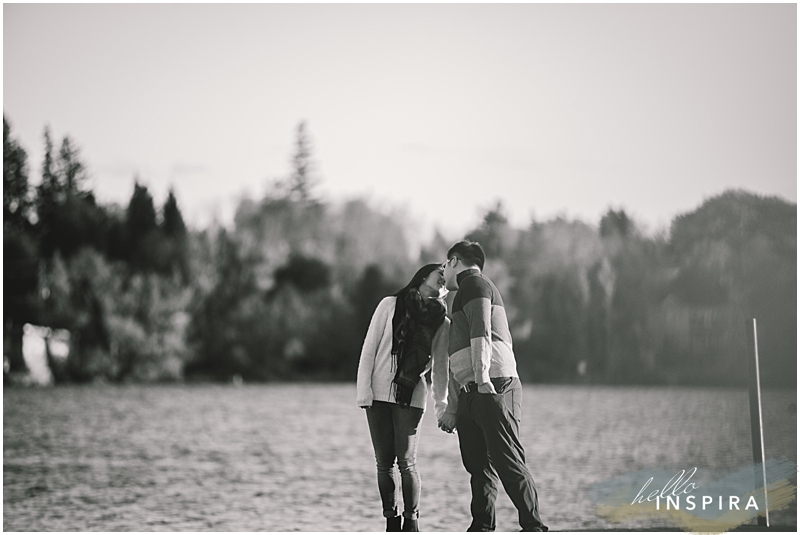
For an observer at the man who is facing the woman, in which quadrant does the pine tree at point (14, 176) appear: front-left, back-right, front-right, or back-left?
front-right

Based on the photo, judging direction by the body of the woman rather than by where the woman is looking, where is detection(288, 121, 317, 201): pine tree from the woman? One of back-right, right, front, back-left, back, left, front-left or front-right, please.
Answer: back-left

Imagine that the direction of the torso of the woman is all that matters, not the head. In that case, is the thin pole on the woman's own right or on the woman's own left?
on the woman's own left

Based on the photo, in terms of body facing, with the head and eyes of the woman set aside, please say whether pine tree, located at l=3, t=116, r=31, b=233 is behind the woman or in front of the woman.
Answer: behind

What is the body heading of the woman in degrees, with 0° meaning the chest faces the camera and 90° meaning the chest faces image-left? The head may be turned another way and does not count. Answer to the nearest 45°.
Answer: approximately 315°

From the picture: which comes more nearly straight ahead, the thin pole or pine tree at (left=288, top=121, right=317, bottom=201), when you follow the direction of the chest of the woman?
the thin pole

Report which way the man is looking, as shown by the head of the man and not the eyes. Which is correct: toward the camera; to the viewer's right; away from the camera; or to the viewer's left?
to the viewer's left
